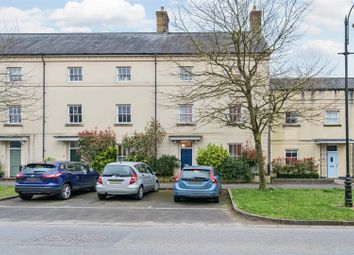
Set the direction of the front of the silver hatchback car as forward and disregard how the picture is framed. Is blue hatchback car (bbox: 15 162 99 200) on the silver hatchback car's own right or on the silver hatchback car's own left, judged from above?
on the silver hatchback car's own left

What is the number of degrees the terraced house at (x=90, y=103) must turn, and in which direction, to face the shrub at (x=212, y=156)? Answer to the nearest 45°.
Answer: approximately 90° to its left

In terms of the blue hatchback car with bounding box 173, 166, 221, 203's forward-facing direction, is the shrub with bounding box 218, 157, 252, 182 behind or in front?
in front

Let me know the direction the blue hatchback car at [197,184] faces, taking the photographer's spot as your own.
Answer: facing away from the viewer

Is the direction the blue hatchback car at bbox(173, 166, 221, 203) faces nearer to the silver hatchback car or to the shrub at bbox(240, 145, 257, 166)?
the shrub

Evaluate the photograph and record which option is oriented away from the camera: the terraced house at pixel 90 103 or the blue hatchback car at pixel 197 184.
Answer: the blue hatchback car

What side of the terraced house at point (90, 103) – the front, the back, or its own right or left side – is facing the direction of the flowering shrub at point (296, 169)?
left

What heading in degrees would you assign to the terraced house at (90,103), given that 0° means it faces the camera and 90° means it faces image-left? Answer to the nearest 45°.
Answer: approximately 0°

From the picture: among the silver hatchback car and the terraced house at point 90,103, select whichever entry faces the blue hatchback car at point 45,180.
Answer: the terraced house
